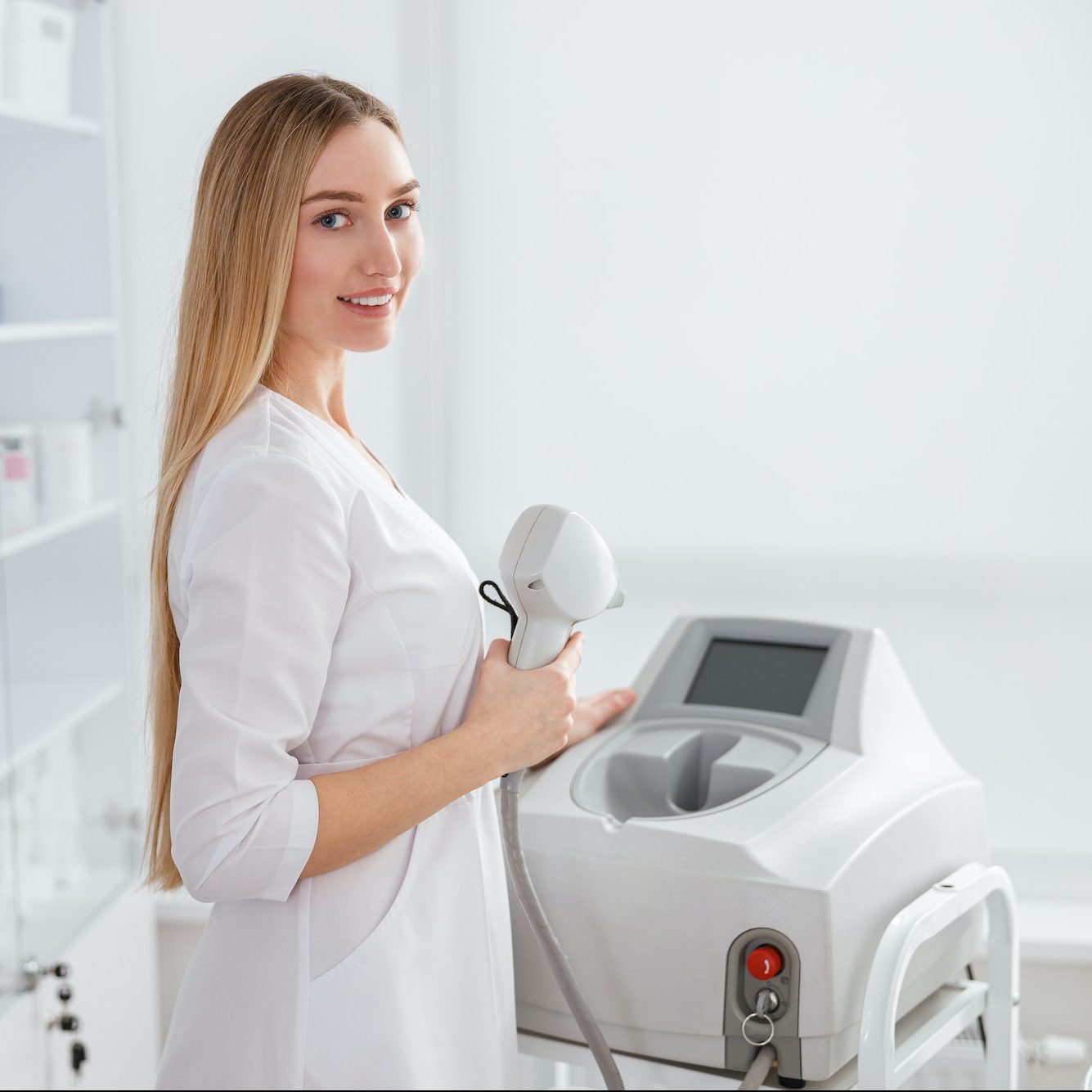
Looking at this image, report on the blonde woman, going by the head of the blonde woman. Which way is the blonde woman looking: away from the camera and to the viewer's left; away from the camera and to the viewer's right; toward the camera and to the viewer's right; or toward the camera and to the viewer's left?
toward the camera and to the viewer's right

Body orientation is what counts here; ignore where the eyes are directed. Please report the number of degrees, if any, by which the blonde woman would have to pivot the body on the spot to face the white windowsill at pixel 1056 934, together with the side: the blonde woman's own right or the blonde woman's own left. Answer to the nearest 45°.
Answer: approximately 45° to the blonde woman's own left

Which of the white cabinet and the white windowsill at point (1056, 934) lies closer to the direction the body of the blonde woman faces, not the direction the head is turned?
the white windowsill

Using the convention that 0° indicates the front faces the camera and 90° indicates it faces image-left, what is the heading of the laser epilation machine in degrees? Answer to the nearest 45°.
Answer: approximately 45°

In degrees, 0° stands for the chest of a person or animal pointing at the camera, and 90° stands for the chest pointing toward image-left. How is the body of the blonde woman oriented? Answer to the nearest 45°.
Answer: approximately 270°
